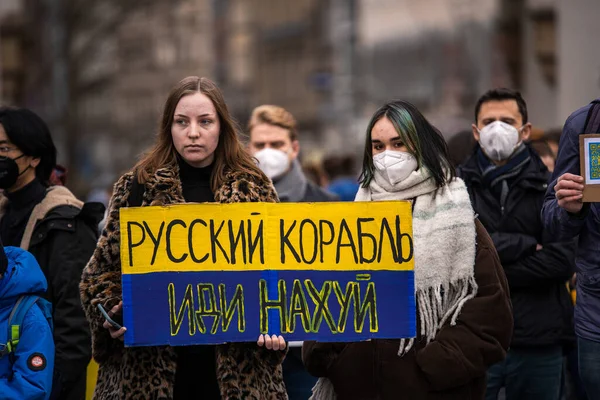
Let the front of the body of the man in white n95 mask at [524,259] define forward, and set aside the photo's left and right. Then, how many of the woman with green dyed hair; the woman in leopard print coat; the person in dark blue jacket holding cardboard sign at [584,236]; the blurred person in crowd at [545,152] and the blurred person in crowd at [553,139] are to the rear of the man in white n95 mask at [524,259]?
2

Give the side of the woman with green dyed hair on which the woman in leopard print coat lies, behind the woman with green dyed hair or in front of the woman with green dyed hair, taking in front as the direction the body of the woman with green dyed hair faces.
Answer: in front

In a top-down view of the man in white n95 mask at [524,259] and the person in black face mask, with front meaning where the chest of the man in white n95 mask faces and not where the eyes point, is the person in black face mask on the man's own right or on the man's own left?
on the man's own right

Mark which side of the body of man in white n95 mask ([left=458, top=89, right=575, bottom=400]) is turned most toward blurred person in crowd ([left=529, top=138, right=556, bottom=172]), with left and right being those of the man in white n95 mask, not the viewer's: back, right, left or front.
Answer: back

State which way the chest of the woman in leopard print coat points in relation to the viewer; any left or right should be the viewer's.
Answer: facing the viewer
